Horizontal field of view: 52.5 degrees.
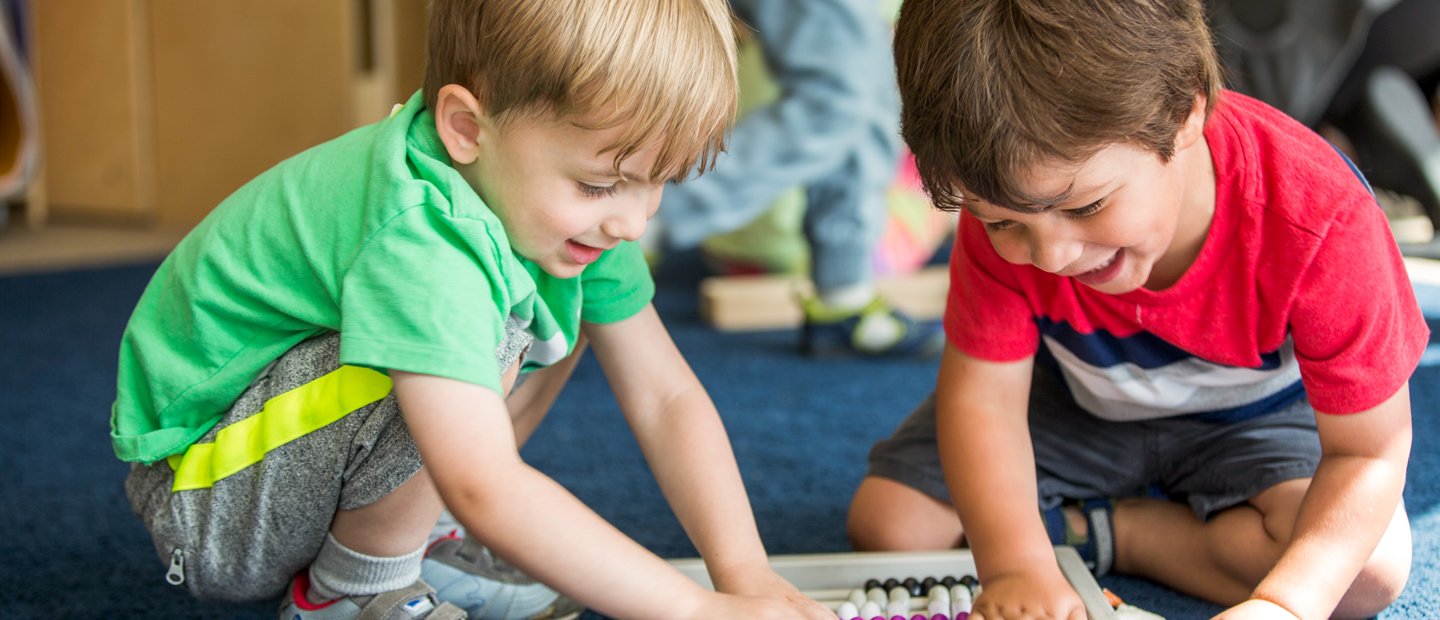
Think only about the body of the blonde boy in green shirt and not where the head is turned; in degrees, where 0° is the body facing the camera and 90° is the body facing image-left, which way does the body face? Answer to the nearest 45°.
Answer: approximately 315°

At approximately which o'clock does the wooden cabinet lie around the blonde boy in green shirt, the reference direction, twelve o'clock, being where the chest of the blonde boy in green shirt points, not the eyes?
The wooden cabinet is roughly at 7 o'clock from the blonde boy in green shirt.

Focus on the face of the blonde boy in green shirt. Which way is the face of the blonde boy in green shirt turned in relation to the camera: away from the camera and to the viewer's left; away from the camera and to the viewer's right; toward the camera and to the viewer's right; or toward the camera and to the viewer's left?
toward the camera and to the viewer's right

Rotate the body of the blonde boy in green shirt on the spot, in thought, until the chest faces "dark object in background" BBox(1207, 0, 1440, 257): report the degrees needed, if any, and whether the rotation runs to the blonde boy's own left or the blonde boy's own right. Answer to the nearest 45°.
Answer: approximately 90° to the blonde boy's own left

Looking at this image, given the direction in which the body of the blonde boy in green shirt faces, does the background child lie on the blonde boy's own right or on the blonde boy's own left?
on the blonde boy's own left
